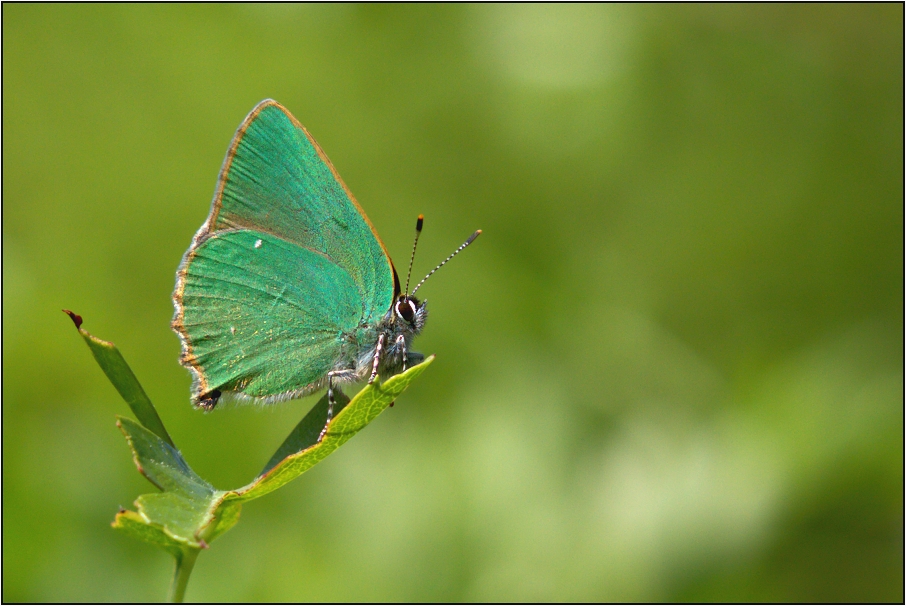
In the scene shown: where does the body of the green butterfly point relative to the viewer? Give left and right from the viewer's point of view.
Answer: facing to the right of the viewer
